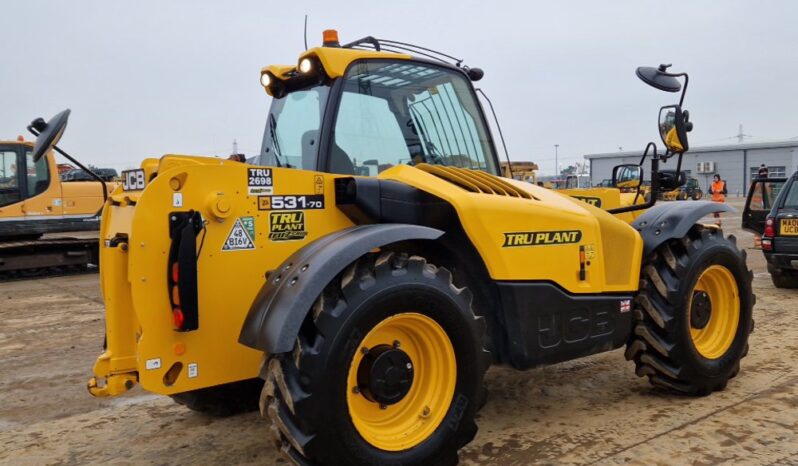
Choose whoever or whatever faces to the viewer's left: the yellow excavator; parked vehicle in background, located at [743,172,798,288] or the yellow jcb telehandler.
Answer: the yellow excavator

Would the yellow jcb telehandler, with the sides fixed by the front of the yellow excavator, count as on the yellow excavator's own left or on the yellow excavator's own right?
on the yellow excavator's own left

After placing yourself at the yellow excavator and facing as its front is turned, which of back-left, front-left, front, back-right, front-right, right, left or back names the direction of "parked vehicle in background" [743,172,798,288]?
back-left

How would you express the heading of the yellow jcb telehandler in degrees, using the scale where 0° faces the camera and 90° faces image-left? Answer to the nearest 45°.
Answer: approximately 225°

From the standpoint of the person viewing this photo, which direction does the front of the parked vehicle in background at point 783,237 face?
facing away from the viewer

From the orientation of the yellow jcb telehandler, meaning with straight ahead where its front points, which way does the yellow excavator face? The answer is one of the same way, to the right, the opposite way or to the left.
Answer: the opposite way

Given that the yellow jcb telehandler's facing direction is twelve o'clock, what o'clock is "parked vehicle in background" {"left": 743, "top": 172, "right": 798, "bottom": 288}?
The parked vehicle in background is roughly at 12 o'clock from the yellow jcb telehandler.

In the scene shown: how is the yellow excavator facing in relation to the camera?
to the viewer's left

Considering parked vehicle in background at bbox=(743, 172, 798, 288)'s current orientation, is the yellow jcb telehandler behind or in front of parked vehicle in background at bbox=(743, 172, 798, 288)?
behind

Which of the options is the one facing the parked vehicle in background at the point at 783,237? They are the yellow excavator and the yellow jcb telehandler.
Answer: the yellow jcb telehandler

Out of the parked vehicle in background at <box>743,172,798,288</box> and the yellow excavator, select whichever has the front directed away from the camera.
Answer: the parked vehicle in background

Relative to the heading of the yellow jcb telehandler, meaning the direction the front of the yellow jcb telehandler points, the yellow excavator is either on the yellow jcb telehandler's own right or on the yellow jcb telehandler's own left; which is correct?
on the yellow jcb telehandler's own left
